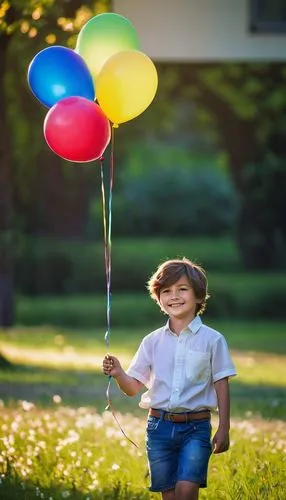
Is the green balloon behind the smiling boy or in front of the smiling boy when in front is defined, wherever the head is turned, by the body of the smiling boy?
behind

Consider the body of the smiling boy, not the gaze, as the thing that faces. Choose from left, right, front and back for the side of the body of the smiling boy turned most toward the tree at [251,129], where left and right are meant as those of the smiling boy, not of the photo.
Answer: back

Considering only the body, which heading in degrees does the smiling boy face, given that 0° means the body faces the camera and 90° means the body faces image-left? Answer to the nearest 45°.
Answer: approximately 0°

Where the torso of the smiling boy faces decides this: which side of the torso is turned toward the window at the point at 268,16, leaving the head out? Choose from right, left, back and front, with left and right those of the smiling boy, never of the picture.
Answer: back
